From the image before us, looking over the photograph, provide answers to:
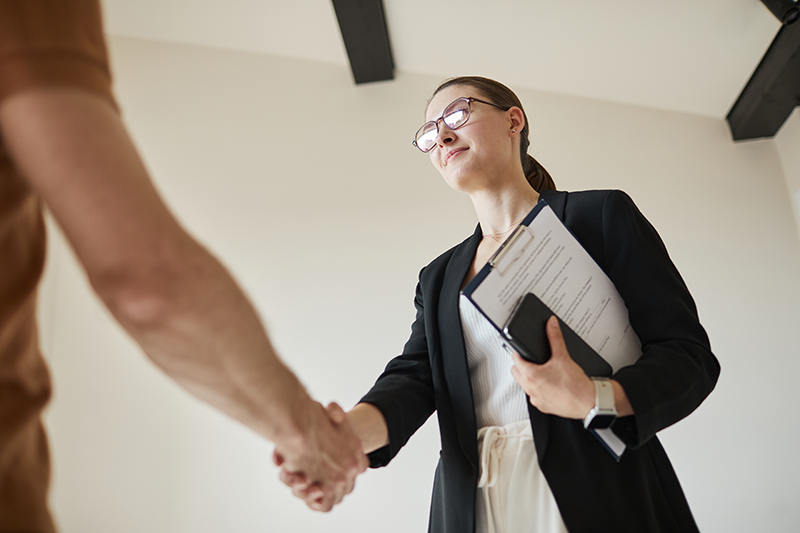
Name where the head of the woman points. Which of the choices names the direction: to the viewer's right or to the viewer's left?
to the viewer's left

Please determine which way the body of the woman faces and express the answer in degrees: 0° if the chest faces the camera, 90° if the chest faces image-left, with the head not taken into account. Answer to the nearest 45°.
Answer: approximately 45°
